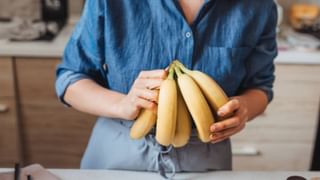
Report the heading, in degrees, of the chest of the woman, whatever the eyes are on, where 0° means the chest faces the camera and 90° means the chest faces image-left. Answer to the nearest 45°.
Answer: approximately 0°
